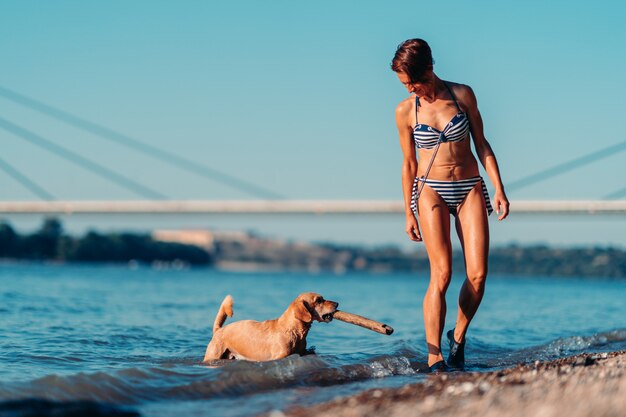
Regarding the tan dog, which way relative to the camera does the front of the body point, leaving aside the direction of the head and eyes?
to the viewer's right

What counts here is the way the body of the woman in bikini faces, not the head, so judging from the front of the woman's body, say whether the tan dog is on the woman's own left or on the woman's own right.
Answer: on the woman's own right

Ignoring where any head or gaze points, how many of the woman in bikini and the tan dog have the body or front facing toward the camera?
1

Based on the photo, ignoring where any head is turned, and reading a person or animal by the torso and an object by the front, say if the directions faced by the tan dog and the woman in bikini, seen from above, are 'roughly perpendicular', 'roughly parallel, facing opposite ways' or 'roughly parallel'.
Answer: roughly perpendicular

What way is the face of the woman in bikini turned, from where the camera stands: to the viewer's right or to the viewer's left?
to the viewer's left

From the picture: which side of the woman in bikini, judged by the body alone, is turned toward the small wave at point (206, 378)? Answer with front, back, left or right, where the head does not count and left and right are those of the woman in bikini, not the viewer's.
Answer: right

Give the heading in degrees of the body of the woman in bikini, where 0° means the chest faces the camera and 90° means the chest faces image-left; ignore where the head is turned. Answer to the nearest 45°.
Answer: approximately 0°
